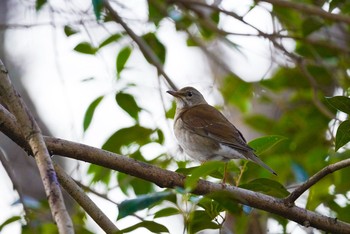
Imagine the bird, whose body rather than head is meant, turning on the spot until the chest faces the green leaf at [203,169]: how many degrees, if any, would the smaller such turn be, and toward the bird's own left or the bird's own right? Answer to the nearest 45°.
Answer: approximately 90° to the bird's own left

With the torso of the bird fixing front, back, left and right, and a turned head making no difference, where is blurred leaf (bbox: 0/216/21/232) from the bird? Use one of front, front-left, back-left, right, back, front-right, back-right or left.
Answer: front-left

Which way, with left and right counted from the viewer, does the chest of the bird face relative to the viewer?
facing to the left of the viewer

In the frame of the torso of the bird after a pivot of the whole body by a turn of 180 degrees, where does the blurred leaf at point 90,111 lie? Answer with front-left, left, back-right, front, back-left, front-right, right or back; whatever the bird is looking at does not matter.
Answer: back-right

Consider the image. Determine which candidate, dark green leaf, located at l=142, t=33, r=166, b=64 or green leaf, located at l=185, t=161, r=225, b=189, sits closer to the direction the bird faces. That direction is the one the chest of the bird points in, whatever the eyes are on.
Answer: the dark green leaf

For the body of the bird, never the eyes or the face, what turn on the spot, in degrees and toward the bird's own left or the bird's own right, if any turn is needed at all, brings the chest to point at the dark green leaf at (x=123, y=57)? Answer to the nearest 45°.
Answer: approximately 45° to the bird's own right
